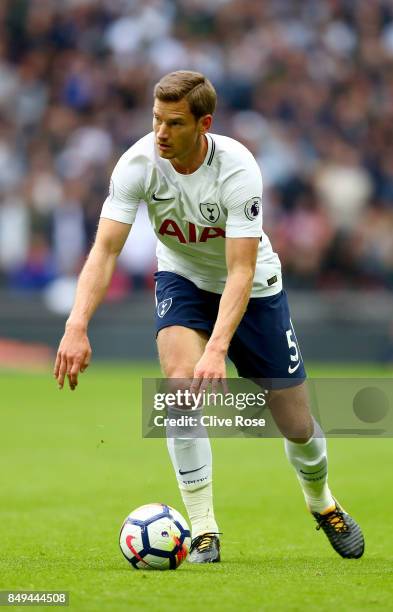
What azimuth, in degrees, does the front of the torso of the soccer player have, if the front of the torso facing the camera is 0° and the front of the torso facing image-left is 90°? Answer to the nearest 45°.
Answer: approximately 45°
